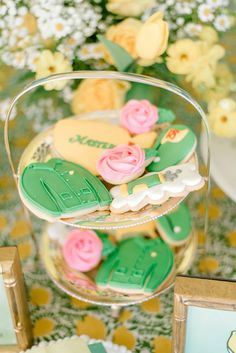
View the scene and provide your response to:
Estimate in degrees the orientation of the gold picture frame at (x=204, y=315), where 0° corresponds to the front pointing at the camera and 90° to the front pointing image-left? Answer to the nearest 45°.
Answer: approximately 0°
